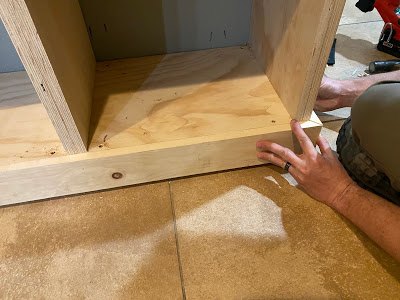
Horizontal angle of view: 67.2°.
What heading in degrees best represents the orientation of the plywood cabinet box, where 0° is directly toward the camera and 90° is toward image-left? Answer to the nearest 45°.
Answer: approximately 0°

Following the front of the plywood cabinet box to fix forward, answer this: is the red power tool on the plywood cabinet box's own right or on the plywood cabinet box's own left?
on the plywood cabinet box's own left
